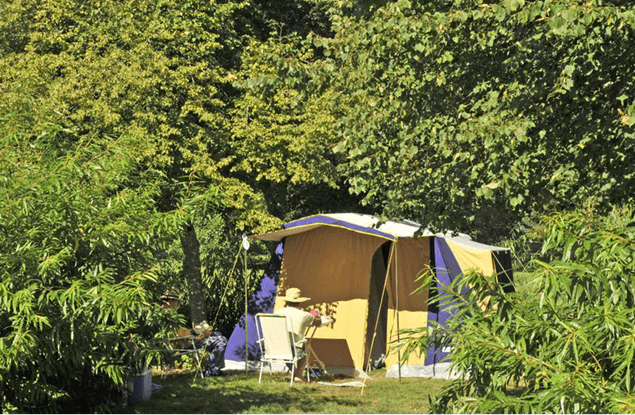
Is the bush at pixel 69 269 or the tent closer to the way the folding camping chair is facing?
the tent

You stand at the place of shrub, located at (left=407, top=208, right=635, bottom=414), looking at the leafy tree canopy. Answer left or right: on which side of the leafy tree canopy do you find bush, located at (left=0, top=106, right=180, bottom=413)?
left

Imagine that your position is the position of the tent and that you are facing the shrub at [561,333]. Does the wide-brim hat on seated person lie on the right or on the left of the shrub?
right

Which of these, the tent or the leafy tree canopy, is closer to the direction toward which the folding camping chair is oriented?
the tent

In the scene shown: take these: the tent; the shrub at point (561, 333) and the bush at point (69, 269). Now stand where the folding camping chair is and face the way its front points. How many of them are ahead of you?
1

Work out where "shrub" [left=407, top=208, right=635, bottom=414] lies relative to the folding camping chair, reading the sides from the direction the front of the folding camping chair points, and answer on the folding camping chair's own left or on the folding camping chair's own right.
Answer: on the folding camping chair's own right

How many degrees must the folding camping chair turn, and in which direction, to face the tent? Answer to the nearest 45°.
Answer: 0° — it already faces it

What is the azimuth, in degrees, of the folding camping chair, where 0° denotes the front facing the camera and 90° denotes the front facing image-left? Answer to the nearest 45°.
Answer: approximately 225°
